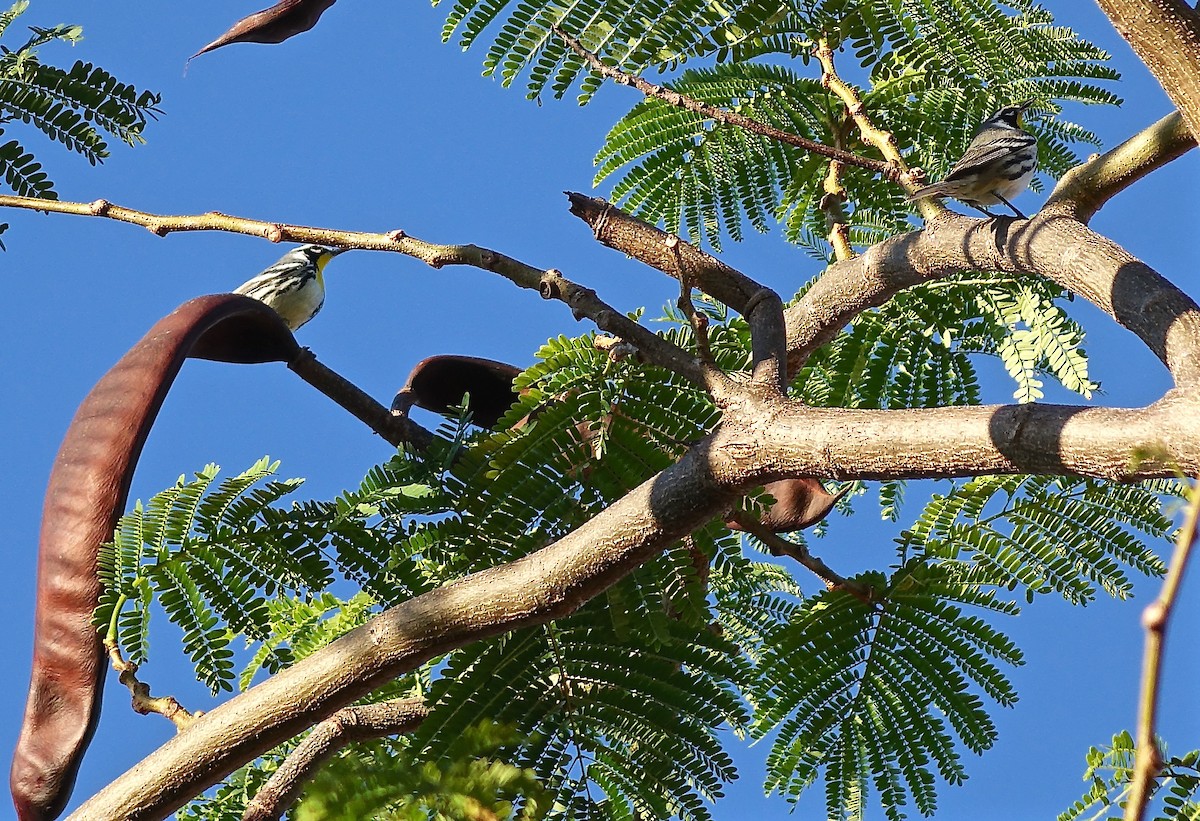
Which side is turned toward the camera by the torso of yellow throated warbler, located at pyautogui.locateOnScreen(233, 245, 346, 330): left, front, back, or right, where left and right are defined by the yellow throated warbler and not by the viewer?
right

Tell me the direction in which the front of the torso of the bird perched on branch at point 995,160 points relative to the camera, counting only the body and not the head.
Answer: to the viewer's right

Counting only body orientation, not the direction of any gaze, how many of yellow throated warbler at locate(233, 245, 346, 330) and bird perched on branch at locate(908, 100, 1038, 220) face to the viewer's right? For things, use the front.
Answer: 2

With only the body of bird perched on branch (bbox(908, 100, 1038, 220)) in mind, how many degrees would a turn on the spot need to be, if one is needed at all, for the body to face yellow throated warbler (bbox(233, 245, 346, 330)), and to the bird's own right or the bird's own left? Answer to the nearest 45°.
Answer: approximately 135° to the bird's own left
